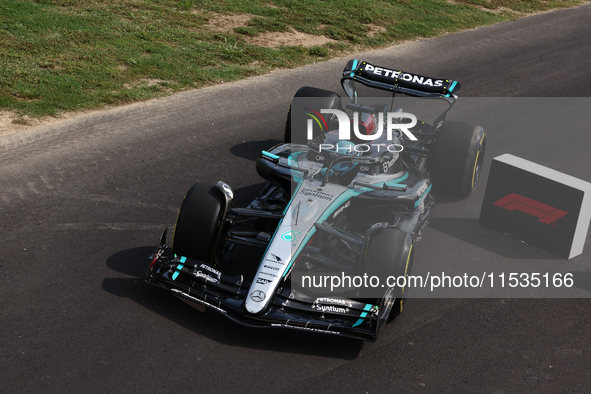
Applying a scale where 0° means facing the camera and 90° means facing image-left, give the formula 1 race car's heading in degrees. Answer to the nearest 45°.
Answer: approximately 45°
